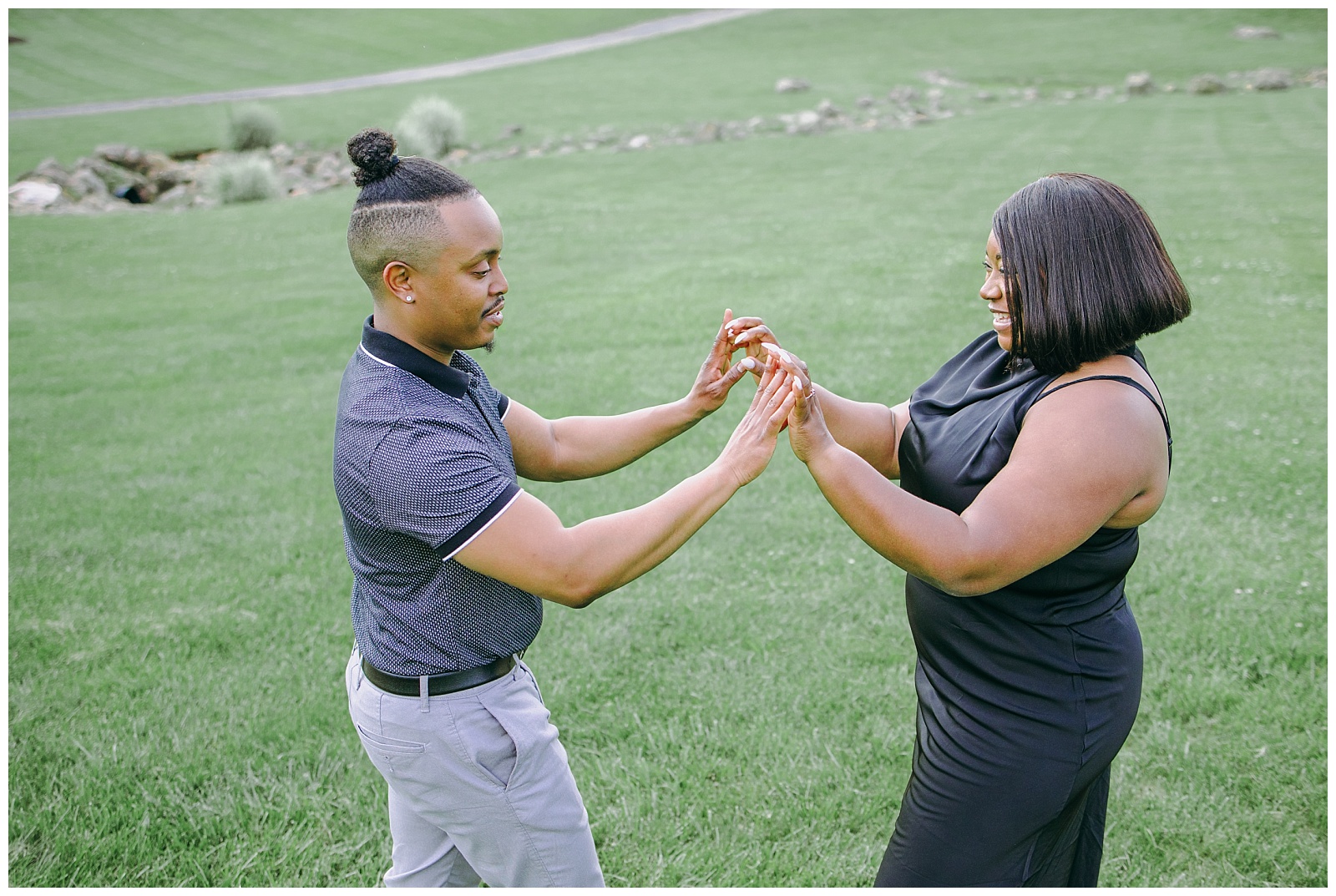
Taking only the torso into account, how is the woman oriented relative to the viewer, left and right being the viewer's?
facing to the left of the viewer

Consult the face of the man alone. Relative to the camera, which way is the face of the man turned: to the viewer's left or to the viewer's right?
to the viewer's right

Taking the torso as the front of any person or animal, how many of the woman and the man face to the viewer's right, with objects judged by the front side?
1

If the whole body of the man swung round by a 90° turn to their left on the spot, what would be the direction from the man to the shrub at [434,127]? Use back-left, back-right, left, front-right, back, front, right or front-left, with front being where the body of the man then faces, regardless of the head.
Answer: front

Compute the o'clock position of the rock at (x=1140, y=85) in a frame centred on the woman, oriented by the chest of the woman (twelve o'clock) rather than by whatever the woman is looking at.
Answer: The rock is roughly at 3 o'clock from the woman.

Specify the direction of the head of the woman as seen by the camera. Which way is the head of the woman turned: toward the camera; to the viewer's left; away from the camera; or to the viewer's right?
to the viewer's left

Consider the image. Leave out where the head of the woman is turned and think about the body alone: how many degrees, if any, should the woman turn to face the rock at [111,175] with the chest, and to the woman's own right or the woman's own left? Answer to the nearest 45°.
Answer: approximately 45° to the woman's own right

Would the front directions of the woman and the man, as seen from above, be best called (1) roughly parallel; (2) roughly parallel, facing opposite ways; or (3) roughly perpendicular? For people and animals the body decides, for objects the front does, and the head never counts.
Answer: roughly parallel, facing opposite ways

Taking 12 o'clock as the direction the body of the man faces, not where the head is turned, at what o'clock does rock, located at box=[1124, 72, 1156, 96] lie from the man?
The rock is roughly at 10 o'clock from the man.

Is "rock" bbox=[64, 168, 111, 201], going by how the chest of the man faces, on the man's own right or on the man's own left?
on the man's own left

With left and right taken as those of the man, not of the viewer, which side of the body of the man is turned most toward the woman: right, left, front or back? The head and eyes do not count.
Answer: front

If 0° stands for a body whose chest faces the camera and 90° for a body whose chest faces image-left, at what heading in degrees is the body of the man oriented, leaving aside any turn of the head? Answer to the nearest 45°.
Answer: approximately 270°
